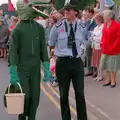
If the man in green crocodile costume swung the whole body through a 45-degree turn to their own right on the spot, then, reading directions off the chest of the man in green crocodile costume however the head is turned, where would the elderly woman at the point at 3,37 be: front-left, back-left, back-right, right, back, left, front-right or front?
back

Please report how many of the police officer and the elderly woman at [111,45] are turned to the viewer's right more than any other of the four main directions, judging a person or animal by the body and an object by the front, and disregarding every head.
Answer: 0

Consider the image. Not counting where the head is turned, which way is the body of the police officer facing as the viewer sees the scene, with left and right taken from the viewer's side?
facing the viewer

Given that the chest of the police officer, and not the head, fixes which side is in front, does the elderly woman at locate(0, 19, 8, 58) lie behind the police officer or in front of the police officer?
behind

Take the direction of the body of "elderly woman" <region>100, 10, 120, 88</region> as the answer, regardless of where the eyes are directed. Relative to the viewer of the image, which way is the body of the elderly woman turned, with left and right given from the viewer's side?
facing the viewer and to the left of the viewer

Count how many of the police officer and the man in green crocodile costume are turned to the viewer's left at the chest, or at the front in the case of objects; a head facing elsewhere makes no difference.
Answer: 0

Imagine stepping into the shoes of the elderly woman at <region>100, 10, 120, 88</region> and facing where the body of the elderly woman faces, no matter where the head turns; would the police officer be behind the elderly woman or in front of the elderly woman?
in front
